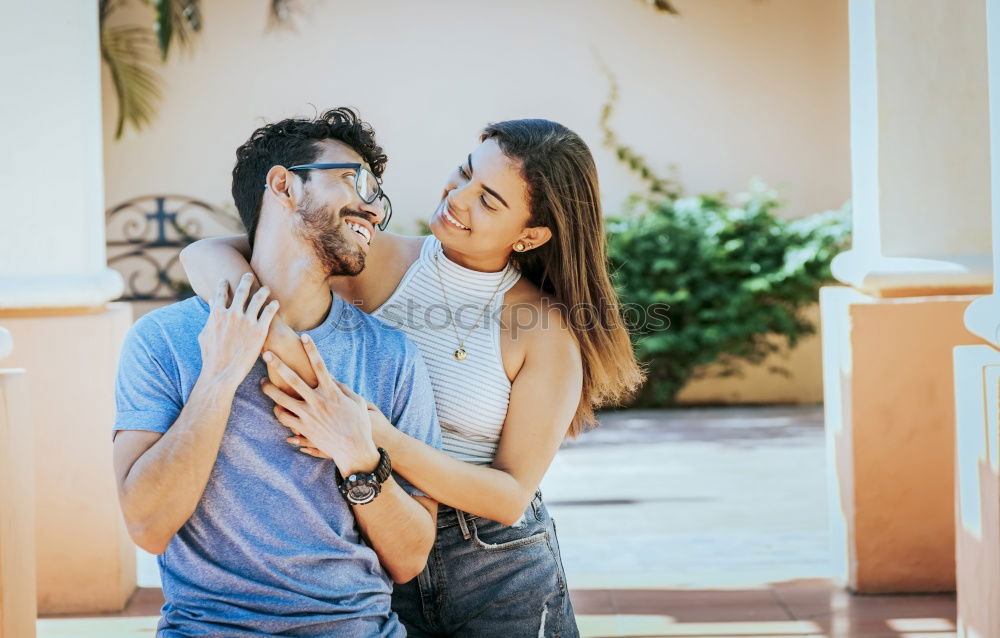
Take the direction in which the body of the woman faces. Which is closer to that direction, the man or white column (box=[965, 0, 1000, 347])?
the man

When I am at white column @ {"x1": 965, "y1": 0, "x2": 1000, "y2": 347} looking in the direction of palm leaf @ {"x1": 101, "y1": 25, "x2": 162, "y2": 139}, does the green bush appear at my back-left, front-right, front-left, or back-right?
front-right

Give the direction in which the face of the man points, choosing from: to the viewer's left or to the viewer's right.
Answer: to the viewer's right

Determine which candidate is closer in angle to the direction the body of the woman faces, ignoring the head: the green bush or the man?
the man

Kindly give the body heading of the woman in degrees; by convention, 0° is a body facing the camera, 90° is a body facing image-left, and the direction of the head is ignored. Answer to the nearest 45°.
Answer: approximately 45°

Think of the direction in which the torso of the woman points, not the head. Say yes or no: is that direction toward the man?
yes

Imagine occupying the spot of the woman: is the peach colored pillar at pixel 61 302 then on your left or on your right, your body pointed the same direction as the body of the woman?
on your right

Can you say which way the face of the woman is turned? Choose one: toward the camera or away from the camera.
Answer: toward the camera

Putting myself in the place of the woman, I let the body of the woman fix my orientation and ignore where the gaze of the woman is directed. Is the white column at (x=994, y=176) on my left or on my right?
on my left

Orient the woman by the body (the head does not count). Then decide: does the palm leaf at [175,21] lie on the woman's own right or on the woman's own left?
on the woman's own right
